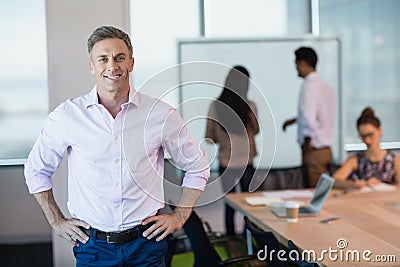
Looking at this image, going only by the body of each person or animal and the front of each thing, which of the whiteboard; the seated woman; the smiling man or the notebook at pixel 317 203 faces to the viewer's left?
the notebook

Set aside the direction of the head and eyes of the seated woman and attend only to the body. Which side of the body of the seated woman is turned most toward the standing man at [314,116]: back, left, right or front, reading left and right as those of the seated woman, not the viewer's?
right

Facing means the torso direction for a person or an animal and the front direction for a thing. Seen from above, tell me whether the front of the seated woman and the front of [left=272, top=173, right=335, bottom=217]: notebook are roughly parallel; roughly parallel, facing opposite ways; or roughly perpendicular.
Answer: roughly perpendicular

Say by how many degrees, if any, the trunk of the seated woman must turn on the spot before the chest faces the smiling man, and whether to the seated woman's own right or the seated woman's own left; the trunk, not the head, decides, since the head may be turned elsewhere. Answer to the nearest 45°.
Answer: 0° — they already face them

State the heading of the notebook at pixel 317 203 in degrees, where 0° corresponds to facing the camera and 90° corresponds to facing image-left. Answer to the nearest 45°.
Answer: approximately 90°

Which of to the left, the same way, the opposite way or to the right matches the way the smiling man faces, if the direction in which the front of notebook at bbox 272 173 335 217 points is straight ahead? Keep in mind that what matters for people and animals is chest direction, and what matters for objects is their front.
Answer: to the left

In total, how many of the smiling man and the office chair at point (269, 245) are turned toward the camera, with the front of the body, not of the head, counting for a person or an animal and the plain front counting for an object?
1

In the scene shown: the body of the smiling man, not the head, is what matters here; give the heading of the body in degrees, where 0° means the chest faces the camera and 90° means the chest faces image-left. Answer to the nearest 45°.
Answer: approximately 0°

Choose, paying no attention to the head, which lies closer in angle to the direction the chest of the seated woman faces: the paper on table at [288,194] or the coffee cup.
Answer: the coffee cup
